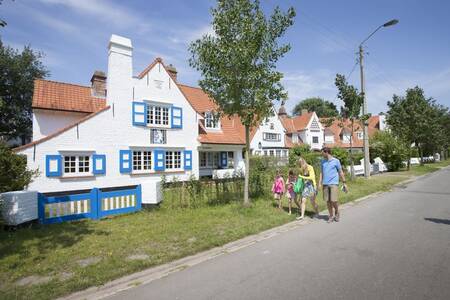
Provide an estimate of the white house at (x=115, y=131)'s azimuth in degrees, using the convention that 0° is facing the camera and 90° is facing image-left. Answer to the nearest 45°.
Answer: approximately 315°

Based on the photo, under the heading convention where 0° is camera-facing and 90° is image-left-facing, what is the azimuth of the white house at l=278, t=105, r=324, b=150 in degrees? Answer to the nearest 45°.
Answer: approximately 315°

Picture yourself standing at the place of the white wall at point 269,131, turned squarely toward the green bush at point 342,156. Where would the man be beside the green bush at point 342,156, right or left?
right

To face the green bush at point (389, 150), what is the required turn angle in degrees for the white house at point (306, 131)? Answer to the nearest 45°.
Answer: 0° — it already faces it

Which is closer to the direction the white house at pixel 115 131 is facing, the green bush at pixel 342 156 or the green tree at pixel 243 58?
the green tree

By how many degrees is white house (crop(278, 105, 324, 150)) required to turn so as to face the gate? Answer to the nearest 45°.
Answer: approximately 45° to its right

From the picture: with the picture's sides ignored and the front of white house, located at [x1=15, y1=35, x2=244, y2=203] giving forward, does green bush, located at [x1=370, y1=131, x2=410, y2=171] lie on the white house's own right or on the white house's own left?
on the white house's own left

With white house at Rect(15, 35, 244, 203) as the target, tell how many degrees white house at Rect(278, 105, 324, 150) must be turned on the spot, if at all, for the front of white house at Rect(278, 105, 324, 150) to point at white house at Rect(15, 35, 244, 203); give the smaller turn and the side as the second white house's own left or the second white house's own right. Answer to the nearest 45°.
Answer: approximately 45° to the second white house's own right
